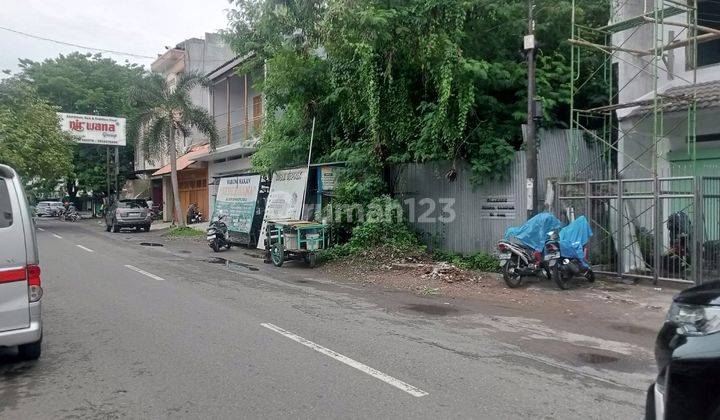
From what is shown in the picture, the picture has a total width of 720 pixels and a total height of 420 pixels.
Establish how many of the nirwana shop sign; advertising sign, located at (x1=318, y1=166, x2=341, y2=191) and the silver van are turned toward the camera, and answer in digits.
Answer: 2

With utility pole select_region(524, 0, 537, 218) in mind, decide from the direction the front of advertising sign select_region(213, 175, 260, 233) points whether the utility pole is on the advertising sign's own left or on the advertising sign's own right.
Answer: on the advertising sign's own left

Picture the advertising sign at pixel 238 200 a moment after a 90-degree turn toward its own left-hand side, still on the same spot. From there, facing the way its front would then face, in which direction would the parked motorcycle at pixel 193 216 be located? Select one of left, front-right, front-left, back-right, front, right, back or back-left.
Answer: back-left

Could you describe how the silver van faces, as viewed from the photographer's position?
facing away from the viewer

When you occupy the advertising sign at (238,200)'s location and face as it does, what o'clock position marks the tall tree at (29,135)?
The tall tree is roughly at 3 o'clock from the advertising sign.

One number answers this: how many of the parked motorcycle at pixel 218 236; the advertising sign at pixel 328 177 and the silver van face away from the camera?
1

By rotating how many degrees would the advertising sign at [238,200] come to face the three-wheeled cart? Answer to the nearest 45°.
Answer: approximately 45° to its left

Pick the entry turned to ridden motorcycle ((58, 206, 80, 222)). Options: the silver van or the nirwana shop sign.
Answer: the silver van

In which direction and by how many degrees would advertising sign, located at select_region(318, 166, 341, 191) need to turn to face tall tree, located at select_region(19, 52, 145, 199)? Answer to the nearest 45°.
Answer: approximately 135° to its right

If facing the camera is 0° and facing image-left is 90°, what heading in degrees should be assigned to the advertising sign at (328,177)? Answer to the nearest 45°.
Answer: approximately 0°

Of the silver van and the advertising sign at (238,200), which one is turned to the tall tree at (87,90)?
the silver van
